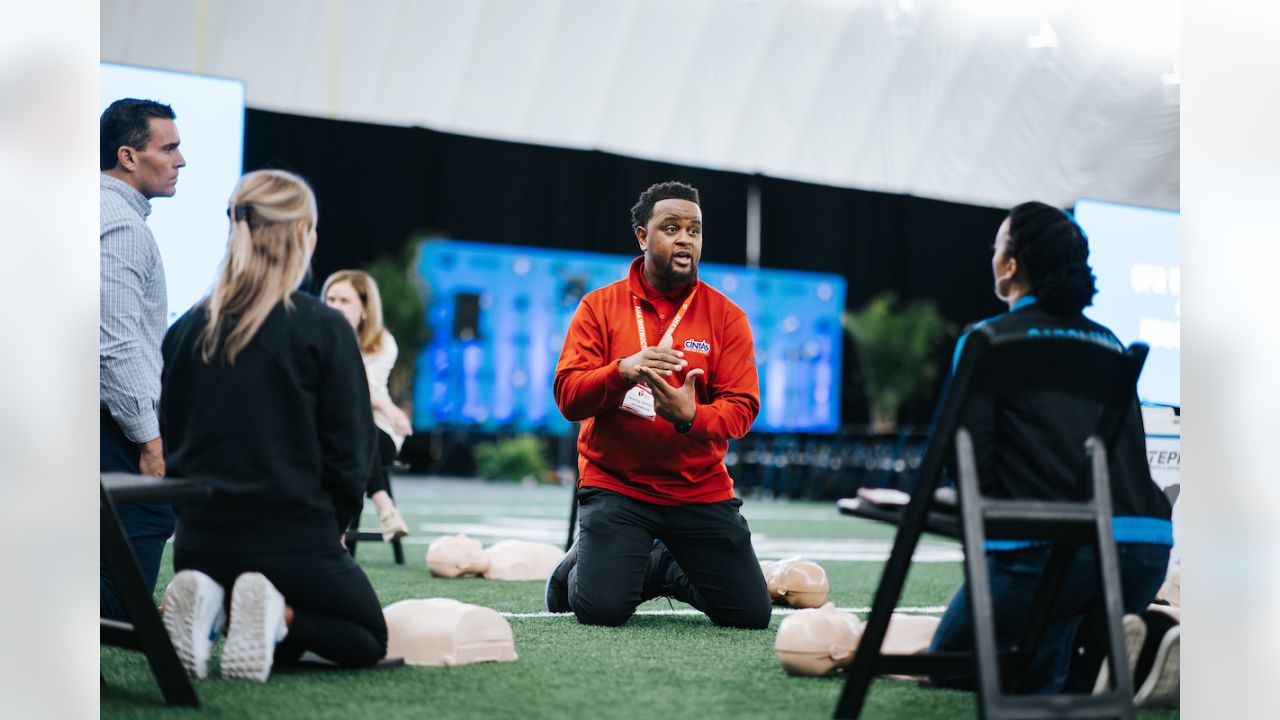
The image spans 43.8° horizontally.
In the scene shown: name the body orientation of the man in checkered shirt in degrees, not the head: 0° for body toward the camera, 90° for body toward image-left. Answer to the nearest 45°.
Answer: approximately 270°

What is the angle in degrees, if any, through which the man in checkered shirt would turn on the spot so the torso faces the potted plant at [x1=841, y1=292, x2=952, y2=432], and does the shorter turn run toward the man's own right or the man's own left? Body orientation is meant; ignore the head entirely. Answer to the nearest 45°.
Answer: approximately 45° to the man's own left

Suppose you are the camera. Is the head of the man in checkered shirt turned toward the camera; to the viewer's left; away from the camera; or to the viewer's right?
to the viewer's right

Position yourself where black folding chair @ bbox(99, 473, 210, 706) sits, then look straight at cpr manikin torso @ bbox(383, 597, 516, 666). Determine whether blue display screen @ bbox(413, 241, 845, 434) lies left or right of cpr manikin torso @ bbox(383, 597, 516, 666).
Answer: left

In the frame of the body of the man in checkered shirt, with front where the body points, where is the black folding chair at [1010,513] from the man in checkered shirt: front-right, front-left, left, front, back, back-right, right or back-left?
front-right

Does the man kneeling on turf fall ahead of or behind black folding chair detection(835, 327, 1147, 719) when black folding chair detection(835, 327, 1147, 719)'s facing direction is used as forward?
ahead

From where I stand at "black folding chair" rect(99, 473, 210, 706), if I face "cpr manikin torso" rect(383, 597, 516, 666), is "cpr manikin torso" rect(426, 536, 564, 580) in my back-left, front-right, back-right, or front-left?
front-left

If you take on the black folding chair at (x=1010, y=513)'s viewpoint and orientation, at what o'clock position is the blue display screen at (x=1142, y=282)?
The blue display screen is roughly at 2 o'clock from the black folding chair.

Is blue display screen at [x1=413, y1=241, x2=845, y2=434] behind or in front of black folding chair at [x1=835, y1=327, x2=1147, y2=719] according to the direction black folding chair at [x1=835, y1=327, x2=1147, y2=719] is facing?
in front

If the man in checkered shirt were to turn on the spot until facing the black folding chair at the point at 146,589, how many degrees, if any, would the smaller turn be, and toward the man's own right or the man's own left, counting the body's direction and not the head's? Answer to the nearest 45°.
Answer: approximately 90° to the man's own right

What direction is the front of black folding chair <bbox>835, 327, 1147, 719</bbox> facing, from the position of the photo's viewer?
facing away from the viewer and to the left of the viewer

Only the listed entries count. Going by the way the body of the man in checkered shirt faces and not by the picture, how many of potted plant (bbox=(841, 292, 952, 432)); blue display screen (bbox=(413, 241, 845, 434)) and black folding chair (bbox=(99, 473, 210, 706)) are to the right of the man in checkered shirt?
1
